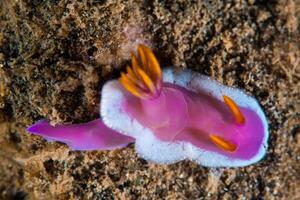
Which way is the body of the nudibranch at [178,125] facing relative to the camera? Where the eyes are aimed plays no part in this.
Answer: to the viewer's right
